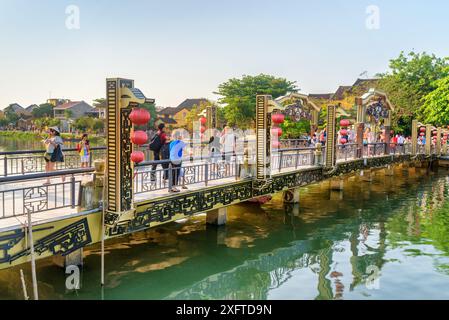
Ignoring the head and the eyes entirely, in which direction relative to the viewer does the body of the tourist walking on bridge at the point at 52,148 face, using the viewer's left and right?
facing the viewer and to the left of the viewer

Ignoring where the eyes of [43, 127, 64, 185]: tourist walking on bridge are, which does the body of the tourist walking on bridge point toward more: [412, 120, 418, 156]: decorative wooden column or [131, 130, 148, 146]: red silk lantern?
the red silk lantern

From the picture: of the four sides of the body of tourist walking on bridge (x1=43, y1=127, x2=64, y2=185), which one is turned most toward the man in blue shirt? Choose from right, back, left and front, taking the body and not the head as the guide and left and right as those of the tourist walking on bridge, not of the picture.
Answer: left

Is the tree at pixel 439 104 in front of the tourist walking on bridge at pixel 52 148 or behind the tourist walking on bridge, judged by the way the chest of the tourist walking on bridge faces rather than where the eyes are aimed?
behind

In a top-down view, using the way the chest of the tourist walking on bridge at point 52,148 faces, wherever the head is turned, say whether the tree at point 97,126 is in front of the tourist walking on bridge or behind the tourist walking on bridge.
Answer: behind

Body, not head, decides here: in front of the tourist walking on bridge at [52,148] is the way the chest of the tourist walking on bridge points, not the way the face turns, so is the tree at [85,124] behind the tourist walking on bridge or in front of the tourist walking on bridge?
behind

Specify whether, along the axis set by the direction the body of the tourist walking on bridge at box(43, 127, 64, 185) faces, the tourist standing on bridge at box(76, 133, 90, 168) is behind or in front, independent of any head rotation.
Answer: behind
